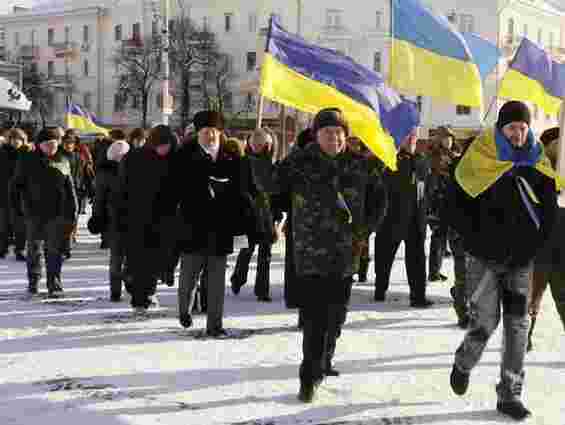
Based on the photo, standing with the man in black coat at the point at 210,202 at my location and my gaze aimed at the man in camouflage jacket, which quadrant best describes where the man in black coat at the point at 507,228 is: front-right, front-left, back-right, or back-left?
front-left

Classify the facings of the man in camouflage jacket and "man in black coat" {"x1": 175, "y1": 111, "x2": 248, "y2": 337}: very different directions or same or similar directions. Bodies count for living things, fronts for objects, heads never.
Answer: same or similar directions

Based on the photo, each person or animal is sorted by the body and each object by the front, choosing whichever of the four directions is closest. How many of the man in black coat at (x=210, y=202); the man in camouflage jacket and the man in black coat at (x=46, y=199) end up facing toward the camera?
3

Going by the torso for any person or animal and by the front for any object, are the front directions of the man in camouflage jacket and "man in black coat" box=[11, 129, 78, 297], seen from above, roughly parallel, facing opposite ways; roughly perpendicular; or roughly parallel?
roughly parallel

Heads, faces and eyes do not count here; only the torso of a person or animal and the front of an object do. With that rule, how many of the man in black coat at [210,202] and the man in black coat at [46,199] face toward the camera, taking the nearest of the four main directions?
2

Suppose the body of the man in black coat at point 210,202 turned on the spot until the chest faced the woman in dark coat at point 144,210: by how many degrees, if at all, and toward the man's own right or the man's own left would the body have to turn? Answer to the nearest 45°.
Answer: approximately 135° to the man's own right

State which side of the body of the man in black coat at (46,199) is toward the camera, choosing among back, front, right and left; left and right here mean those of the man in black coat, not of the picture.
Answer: front

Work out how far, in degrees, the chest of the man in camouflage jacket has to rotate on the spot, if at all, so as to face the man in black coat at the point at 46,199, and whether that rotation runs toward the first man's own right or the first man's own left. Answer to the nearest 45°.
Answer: approximately 135° to the first man's own right

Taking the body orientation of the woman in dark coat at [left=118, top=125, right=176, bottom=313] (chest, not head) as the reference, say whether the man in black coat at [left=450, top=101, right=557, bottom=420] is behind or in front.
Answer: in front

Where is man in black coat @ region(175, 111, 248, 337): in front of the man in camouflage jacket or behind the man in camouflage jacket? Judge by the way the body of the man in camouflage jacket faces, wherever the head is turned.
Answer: behind

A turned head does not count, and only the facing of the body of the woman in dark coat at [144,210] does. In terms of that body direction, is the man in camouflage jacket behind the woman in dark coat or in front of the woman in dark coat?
in front

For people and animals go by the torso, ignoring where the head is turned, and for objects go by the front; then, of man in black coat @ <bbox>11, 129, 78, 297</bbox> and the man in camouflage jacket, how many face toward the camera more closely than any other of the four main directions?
2

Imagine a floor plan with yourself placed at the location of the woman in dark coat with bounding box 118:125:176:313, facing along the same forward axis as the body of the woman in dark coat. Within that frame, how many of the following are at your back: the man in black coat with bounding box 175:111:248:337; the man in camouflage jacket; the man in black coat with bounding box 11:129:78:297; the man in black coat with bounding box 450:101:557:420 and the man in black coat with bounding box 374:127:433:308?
1

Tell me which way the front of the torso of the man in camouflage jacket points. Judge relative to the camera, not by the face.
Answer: toward the camera

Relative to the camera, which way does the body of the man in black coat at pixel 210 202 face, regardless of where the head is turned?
toward the camera

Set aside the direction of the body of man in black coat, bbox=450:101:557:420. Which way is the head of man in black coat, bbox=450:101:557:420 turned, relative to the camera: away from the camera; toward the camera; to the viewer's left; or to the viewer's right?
toward the camera
